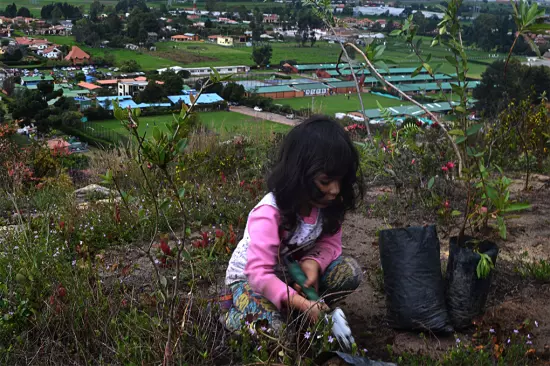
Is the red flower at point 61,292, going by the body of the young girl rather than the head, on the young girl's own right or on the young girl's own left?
on the young girl's own right

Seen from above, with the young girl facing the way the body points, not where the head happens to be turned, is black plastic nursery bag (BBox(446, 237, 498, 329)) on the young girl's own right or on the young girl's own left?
on the young girl's own left
